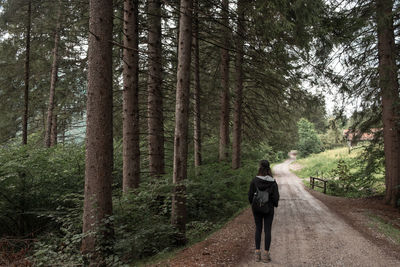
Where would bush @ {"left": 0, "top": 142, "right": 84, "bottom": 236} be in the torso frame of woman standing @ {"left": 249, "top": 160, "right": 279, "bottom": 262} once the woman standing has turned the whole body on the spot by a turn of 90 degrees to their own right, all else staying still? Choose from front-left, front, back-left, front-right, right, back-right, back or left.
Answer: back

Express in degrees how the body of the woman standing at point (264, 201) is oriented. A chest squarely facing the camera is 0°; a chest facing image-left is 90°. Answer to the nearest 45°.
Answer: approximately 180°

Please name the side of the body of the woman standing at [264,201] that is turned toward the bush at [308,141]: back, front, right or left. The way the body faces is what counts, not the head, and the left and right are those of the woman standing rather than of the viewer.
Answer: front
